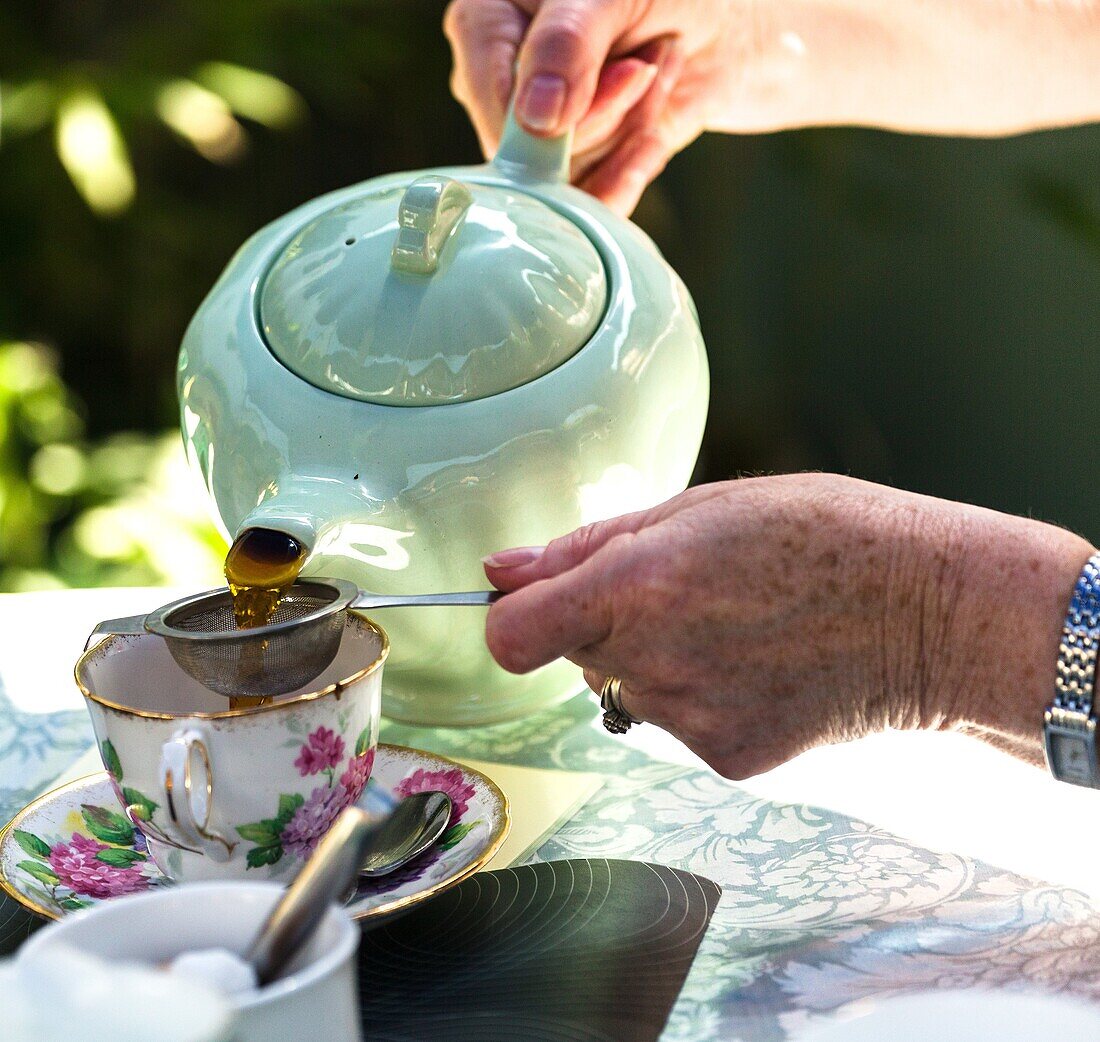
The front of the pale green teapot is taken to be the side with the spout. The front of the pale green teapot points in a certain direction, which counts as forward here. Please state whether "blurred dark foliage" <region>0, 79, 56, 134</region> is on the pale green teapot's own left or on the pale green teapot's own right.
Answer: on the pale green teapot's own right

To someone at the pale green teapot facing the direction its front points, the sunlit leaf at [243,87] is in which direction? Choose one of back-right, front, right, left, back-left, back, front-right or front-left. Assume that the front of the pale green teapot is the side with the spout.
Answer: back-right

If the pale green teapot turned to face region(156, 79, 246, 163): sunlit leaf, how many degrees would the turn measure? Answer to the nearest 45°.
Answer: approximately 135° to its right

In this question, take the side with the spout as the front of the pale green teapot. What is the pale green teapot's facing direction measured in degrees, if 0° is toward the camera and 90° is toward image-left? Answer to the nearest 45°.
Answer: approximately 45°
